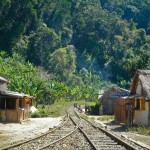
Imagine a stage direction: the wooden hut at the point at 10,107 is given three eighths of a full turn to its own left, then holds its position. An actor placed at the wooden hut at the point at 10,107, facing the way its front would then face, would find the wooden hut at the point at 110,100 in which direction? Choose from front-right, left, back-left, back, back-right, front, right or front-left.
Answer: front-right

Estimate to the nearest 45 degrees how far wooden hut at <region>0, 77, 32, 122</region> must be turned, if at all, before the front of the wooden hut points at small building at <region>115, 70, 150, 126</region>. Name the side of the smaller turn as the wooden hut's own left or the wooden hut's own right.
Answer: approximately 45° to the wooden hut's own left

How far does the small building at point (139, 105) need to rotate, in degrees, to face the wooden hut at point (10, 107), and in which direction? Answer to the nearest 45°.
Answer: approximately 45° to its right

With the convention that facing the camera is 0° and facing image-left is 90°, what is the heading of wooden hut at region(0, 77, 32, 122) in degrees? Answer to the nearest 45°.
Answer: approximately 315°

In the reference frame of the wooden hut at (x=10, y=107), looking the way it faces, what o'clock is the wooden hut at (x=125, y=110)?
the wooden hut at (x=125, y=110) is roughly at 11 o'clock from the wooden hut at (x=10, y=107).

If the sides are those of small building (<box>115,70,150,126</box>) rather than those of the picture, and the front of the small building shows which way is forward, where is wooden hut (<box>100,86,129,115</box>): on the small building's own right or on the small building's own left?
on the small building's own right

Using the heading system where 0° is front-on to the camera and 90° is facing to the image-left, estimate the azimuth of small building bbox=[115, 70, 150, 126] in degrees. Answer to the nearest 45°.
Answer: approximately 45°
